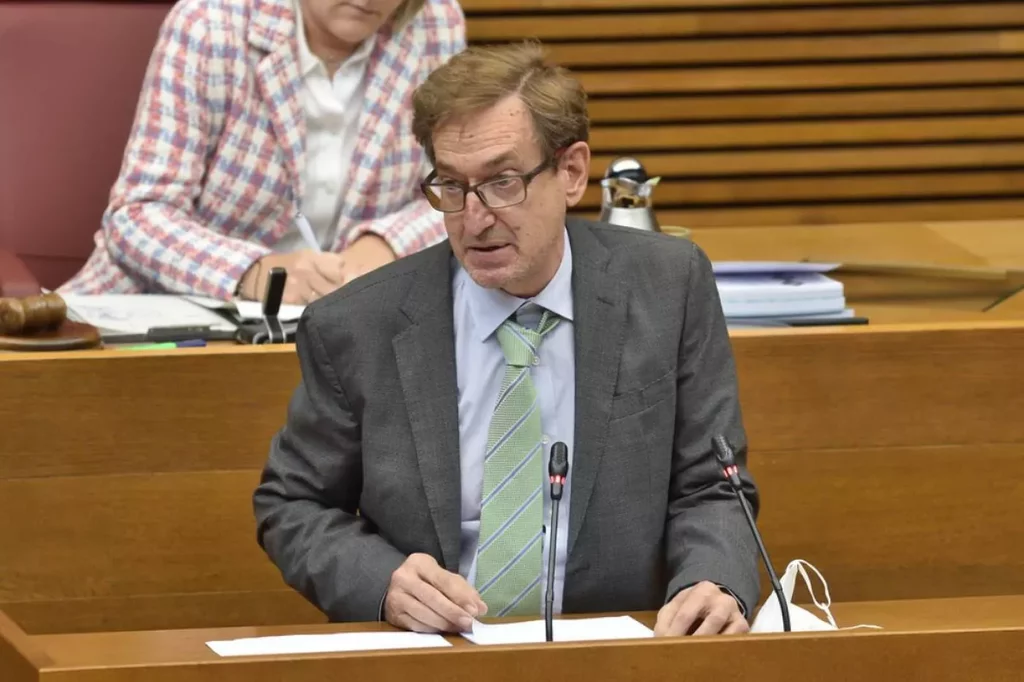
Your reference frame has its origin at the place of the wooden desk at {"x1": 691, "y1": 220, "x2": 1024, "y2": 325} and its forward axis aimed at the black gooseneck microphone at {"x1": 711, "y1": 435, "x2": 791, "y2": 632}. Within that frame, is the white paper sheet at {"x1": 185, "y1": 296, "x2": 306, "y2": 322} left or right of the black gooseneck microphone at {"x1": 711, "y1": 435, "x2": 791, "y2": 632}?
right

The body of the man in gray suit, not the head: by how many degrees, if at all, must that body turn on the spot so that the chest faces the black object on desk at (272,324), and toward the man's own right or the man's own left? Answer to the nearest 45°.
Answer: approximately 135° to the man's own right

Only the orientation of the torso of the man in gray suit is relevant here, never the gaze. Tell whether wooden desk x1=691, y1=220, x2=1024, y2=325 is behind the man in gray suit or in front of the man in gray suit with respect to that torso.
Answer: behind

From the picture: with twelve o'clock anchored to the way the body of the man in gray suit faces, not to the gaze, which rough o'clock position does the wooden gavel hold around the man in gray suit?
The wooden gavel is roughly at 4 o'clock from the man in gray suit.

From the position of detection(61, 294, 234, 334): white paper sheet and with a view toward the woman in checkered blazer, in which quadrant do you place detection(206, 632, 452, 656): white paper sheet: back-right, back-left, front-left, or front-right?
back-right

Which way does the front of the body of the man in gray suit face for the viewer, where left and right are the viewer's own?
facing the viewer

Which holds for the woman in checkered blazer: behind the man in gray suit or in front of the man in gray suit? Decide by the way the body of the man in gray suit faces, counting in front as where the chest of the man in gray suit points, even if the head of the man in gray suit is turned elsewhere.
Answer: behind

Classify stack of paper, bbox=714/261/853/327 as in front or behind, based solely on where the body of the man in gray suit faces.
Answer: behind

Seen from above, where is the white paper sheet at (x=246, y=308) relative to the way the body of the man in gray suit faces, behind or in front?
behind
